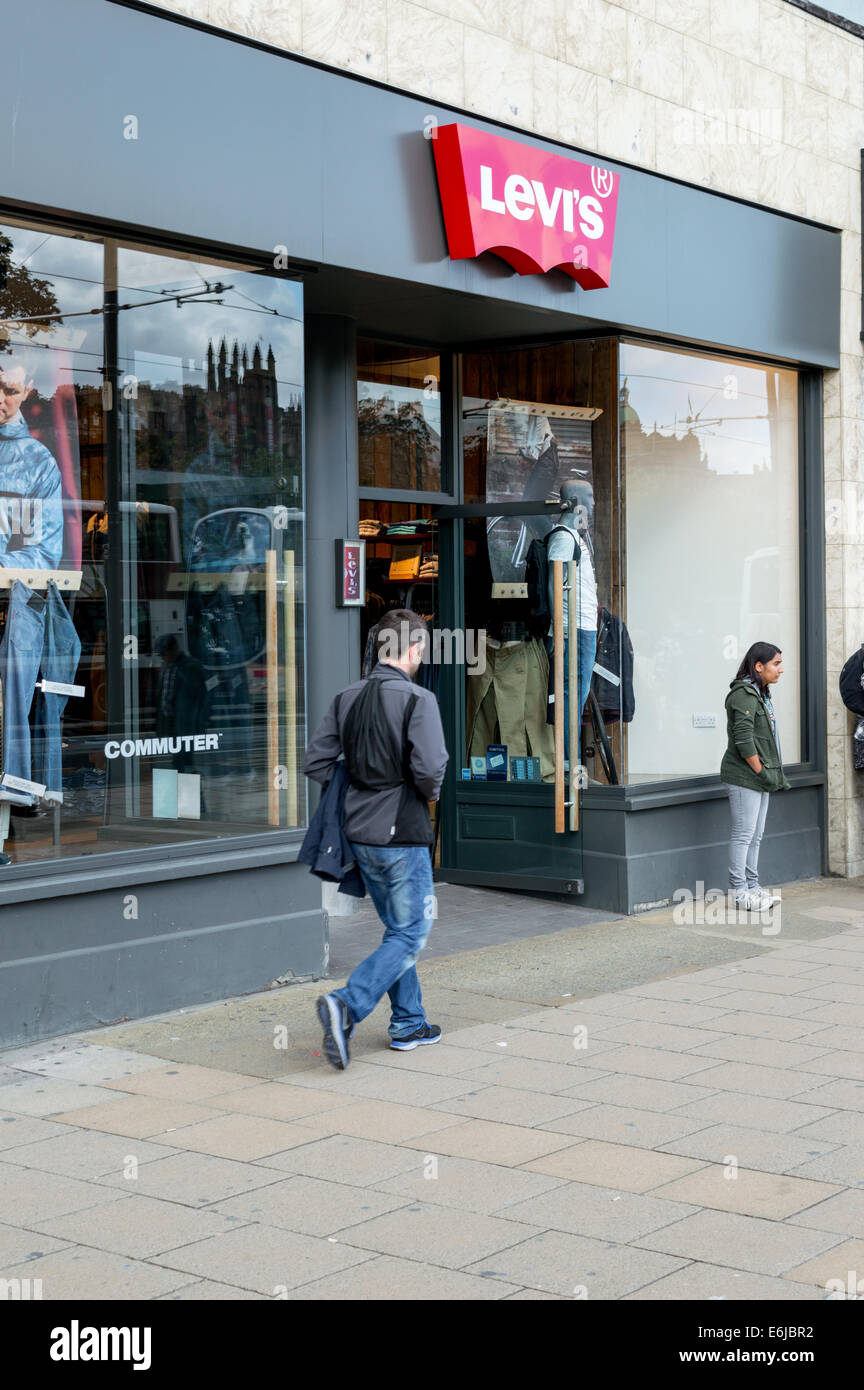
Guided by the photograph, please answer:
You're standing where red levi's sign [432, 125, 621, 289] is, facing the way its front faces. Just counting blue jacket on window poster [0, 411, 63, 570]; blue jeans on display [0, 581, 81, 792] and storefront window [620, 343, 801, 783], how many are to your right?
2

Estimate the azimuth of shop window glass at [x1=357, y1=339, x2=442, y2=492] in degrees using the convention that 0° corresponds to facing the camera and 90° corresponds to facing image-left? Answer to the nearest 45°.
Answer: approximately 315°

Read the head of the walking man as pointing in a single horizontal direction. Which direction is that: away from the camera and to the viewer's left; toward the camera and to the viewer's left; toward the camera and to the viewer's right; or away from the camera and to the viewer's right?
away from the camera and to the viewer's right

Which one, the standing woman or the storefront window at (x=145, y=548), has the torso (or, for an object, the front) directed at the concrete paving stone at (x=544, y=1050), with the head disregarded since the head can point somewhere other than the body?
the storefront window

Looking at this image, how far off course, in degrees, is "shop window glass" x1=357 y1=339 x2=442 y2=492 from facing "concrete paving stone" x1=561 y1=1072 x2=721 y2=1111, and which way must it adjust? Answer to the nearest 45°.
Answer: approximately 45° to its right

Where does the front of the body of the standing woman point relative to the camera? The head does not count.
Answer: to the viewer's right

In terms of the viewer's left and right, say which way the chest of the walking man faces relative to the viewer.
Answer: facing away from the viewer and to the right of the viewer

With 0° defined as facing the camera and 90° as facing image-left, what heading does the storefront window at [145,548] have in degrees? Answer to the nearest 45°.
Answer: approximately 315°
